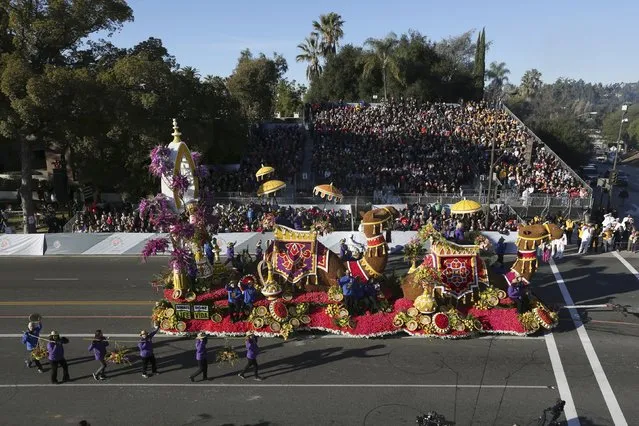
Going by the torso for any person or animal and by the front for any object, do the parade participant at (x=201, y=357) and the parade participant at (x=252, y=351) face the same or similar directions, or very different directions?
same or similar directions

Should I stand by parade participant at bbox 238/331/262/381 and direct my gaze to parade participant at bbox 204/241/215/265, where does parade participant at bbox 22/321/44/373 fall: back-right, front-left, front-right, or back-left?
front-left

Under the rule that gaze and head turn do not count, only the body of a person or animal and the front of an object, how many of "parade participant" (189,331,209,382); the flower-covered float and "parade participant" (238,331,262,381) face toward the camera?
0

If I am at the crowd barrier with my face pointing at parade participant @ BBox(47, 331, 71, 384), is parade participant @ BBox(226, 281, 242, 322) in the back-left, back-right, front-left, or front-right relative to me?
front-left
